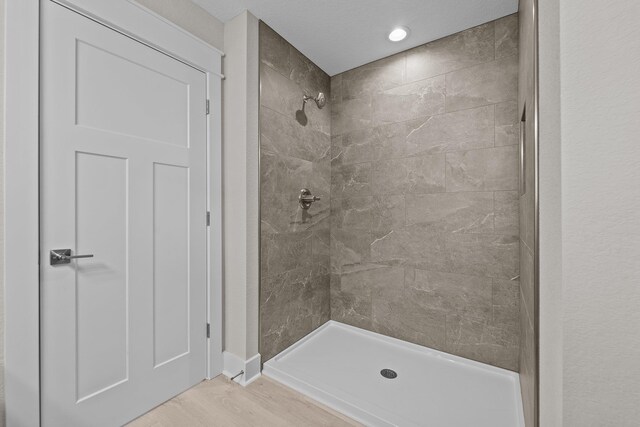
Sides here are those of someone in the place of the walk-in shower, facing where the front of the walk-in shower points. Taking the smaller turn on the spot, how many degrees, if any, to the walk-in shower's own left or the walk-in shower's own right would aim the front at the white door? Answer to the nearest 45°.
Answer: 0° — it already faces it

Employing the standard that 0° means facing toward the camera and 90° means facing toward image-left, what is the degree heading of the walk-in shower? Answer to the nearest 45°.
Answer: approximately 45°

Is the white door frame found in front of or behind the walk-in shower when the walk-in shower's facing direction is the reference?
in front
